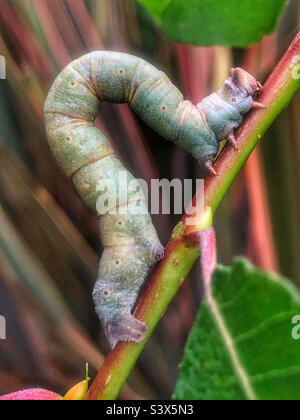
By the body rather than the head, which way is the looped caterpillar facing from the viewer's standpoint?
to the viewer's right
